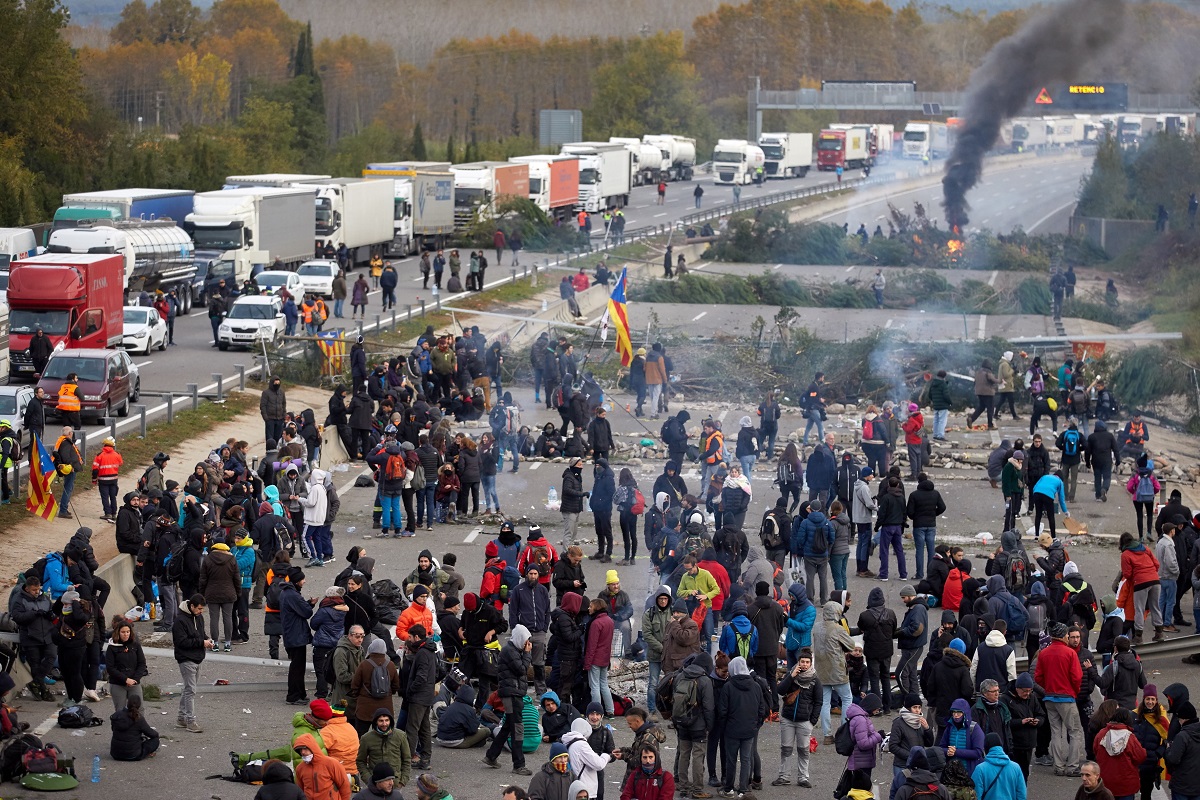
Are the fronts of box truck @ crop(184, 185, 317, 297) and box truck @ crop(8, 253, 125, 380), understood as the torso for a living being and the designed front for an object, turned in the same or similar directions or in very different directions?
same or similar directions

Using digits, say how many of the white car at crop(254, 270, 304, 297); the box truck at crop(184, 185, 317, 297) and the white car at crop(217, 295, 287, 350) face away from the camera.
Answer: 0

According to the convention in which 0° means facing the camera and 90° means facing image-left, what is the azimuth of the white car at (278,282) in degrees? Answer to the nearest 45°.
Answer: approximately 45°

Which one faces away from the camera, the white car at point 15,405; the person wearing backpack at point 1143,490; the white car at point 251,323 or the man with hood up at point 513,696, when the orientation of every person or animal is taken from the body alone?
the person wearing backpack

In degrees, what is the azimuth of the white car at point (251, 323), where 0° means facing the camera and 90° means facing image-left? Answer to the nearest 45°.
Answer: approximately 45°

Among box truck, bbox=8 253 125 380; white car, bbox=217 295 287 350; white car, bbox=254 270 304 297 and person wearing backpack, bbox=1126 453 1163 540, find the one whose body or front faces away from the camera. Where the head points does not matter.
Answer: the person wearing backpack

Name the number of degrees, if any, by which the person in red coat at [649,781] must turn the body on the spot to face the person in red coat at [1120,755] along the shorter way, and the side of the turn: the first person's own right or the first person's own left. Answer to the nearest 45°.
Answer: approximately 90° to the first person's own left

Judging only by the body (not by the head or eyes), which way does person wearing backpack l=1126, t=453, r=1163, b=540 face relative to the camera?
away from the camera

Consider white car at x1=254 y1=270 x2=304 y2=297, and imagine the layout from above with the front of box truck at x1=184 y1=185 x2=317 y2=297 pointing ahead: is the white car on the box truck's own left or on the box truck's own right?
on the box truck's own left

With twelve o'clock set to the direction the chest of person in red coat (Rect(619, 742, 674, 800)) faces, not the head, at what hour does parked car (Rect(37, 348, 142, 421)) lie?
The parked car is roughly at 5 o'clock from the person in red coat.

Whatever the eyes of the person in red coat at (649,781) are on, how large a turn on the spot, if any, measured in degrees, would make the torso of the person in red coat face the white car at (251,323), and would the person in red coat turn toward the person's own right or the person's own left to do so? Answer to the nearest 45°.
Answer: approximately 180°

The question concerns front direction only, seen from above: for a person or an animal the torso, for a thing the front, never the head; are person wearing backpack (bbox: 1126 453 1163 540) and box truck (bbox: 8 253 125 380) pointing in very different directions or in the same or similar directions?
very different directions

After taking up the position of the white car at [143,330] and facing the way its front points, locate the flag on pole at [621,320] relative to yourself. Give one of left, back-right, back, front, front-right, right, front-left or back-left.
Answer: left

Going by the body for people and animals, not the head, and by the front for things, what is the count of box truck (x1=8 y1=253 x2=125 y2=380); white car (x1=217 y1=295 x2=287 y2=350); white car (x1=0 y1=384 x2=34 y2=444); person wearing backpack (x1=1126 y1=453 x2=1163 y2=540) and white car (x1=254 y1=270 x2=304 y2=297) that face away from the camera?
1

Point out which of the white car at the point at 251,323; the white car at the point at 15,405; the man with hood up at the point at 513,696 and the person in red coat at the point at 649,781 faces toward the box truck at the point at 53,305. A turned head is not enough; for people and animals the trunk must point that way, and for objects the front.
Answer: the white car at the point at 251,323

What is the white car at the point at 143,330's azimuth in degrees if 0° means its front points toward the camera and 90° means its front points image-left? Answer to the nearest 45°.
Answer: approximately 45°

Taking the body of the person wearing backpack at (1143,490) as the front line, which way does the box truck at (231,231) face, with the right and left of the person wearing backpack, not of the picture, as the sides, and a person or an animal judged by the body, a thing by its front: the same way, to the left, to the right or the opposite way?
the opposite way
